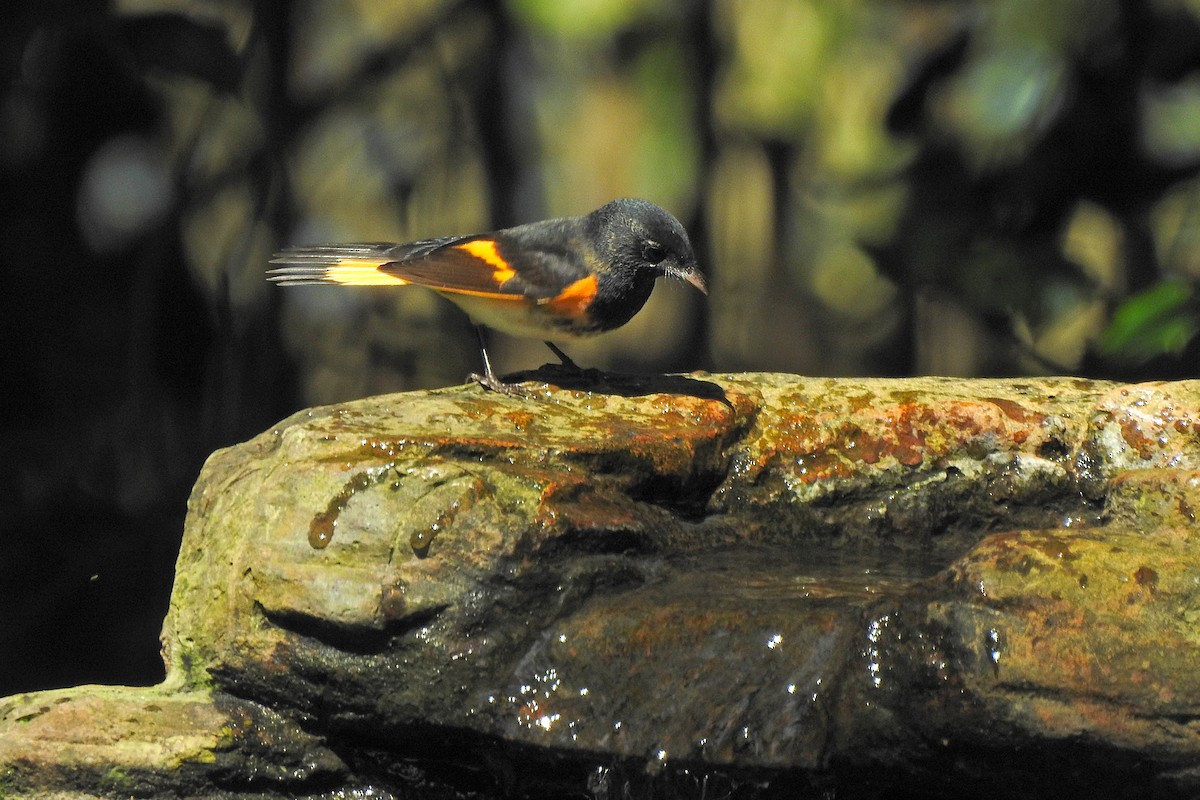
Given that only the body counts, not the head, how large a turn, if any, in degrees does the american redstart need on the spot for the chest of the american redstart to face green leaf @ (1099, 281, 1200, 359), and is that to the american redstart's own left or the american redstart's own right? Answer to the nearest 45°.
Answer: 0° — it already faces it

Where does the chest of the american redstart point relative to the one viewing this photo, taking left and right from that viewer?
facing to the right of the viewer
